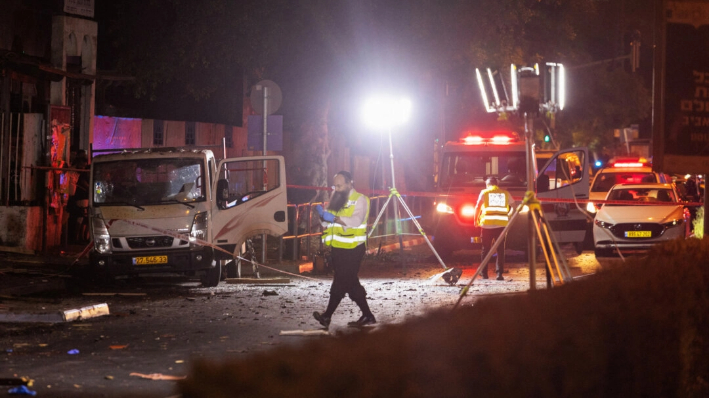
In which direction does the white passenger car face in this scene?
toward the camera

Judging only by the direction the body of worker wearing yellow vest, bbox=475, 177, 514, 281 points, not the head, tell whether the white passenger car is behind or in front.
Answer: in front

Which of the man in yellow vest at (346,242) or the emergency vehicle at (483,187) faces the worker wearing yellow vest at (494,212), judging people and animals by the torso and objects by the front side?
the emergency vehicle

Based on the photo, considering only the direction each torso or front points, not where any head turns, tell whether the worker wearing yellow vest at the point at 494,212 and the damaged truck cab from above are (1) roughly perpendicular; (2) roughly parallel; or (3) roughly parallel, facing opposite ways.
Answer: roughly parallel, facing opposite ways

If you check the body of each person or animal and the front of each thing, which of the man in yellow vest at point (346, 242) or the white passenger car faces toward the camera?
the white passenger car

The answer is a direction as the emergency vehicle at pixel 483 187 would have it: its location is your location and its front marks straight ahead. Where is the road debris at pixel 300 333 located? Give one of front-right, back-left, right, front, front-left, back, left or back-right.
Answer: front

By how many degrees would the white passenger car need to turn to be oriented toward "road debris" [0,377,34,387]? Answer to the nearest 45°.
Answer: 0° — it already faces it

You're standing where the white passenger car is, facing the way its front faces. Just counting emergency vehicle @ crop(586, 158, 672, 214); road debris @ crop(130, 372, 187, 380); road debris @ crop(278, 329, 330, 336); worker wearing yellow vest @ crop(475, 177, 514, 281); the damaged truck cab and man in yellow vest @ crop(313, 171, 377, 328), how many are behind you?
1

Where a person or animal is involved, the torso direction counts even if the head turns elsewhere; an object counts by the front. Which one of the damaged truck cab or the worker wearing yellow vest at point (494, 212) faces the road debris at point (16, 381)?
the damaged truck cab

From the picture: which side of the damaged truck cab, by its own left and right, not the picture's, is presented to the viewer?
front

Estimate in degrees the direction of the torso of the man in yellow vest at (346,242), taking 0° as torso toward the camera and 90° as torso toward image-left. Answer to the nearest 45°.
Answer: approximately 90°

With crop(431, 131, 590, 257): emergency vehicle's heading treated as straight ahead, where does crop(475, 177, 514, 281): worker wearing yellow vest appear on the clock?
The worker wearing yellow vest is roughly at 12 o'clock from the emergency vehicle.

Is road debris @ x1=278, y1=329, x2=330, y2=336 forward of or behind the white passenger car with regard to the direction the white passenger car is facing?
forward

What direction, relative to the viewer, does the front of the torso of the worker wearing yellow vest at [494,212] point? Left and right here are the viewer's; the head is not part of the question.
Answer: facing away from the viewer

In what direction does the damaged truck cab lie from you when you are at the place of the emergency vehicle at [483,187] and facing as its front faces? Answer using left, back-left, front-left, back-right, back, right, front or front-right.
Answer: front-right

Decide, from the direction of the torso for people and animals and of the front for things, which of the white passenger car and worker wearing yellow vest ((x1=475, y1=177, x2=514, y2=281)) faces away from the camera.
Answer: the worker wearing yellow vest
